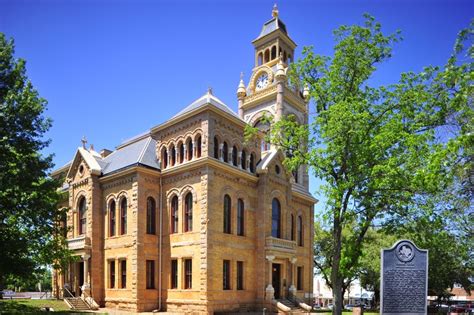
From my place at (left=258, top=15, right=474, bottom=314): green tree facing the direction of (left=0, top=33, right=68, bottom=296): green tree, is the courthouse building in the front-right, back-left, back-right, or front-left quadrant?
front-right

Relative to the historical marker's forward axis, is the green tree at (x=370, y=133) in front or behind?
behind

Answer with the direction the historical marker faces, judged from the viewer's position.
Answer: facing the viewer
